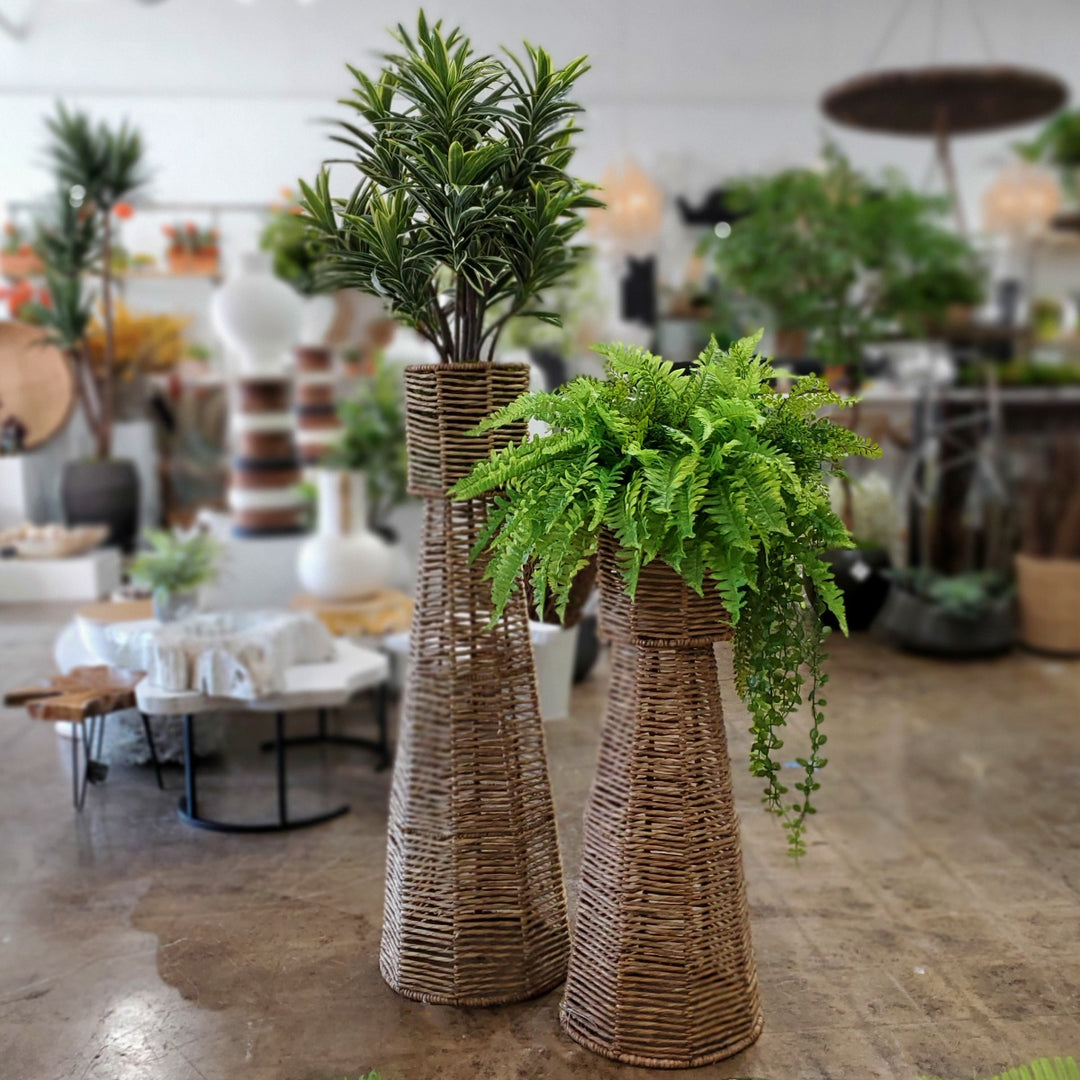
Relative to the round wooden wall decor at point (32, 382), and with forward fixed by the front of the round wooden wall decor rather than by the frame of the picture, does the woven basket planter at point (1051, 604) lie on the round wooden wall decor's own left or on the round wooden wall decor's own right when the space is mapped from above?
on the round wooden wall decor's own left

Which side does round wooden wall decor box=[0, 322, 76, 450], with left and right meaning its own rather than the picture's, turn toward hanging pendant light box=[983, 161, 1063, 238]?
left

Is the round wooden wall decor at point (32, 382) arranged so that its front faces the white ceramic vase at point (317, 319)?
no

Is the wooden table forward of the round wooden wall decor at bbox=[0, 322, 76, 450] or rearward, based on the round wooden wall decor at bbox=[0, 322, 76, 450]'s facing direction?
forward

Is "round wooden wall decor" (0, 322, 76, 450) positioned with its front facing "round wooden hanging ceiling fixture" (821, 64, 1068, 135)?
no

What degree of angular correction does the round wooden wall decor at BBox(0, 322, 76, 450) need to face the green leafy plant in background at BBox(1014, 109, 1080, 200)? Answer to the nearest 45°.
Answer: approximately 90° to its left

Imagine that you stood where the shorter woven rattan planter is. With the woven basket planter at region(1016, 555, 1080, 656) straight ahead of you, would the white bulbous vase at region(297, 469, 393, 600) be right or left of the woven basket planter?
left

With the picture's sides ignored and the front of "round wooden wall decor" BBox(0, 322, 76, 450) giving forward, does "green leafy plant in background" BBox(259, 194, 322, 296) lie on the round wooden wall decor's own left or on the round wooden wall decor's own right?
on the round wooden wall decor's own left

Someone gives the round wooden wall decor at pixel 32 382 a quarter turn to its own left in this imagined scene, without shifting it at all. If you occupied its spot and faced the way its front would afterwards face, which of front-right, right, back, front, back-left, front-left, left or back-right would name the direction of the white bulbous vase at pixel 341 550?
front-right

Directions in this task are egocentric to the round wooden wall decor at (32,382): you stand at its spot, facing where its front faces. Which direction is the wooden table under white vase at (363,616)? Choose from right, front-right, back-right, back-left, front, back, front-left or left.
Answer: front-left

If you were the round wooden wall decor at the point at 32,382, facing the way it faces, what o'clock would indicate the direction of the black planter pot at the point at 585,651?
The black planter pot is roughly at 11 o'clock from the round wooden wall decor.

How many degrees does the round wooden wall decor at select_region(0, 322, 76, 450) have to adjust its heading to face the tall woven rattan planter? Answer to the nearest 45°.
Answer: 0° — it already faces it

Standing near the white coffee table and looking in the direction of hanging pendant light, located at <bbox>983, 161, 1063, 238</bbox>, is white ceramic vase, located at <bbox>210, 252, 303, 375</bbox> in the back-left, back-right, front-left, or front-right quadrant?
front-left

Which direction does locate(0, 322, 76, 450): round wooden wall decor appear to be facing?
toward the camera

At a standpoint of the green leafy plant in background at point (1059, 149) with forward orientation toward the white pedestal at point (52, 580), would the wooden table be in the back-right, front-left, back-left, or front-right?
front-left

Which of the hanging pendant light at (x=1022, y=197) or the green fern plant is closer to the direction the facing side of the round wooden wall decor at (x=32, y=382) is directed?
the green fern plant
